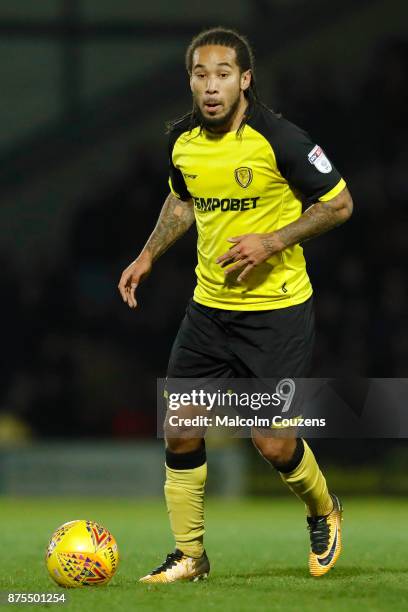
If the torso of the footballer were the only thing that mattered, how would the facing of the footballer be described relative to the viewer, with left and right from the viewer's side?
facing the viewer and to the left of the viewer
